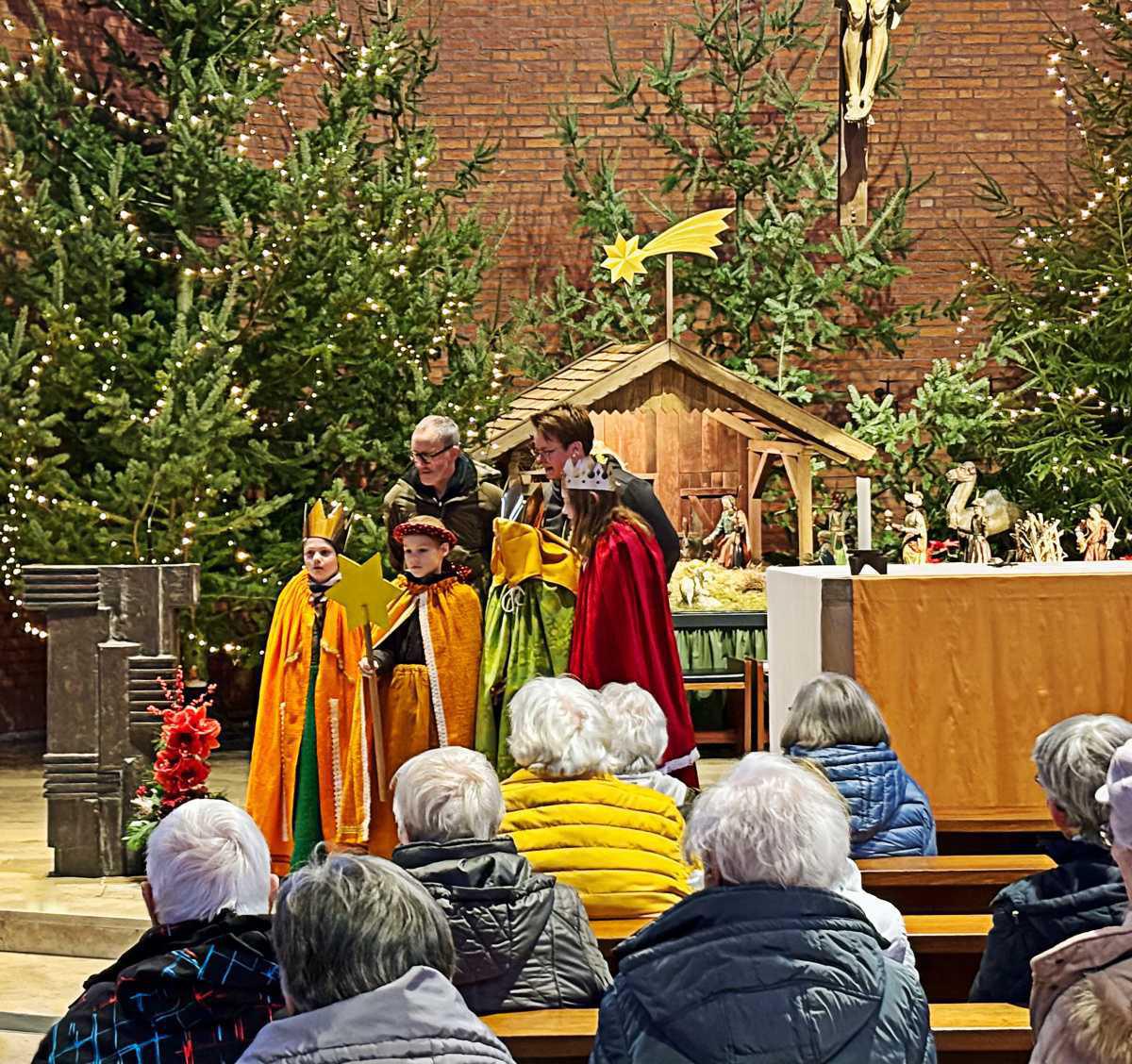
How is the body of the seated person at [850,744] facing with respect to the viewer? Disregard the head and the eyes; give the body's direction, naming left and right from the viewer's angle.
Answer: facing away from the viewer

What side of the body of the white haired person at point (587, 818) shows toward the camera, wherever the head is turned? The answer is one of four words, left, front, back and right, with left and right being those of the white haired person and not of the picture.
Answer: back

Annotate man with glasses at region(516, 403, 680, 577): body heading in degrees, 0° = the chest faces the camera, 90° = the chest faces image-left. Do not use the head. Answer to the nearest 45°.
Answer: approximately 45°

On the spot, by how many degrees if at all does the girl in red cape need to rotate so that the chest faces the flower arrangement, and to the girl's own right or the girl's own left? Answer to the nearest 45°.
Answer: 0° — they already face it

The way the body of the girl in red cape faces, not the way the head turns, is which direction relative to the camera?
to the viewer's left

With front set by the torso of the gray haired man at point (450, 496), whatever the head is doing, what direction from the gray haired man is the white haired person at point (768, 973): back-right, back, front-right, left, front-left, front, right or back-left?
front-left

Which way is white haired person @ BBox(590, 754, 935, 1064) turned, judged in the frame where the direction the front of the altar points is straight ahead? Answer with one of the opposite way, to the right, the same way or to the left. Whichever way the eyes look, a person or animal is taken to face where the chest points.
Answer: the opposite way

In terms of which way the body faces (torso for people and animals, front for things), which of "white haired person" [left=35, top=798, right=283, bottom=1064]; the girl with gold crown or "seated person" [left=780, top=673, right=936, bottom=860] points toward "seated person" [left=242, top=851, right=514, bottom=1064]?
the girl with gold crown

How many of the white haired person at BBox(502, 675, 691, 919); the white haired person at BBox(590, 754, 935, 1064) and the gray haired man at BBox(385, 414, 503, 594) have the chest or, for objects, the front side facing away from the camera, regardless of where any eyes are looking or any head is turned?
2

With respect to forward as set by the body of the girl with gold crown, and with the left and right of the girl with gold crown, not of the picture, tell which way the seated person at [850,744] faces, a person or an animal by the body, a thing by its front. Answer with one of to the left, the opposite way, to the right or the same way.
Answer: the opposite way

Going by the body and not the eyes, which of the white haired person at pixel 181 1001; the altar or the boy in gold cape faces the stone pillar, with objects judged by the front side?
the white haired person

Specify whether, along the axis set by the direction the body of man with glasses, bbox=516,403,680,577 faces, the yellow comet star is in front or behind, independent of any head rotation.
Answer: behind

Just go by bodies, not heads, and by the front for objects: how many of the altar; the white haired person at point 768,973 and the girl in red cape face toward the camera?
1

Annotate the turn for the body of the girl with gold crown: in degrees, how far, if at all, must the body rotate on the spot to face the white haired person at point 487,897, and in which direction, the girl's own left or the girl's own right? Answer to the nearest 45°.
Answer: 0° — they already face them

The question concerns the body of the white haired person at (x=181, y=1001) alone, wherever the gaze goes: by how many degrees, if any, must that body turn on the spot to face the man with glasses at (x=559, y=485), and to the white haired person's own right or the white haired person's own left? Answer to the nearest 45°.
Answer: approximately 45° to the white haired person's own right

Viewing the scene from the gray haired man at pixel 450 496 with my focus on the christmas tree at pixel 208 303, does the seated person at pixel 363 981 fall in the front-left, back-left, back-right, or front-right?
back-left

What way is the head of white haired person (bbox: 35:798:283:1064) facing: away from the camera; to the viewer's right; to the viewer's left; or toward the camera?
away from the camera

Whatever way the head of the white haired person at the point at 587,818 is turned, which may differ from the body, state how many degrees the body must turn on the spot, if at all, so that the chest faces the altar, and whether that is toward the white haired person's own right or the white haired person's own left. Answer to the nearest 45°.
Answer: approximately 45° to the white haired person's own right

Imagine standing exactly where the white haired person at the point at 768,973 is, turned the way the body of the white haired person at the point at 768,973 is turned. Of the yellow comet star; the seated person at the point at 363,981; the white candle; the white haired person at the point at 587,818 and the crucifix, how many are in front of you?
4
